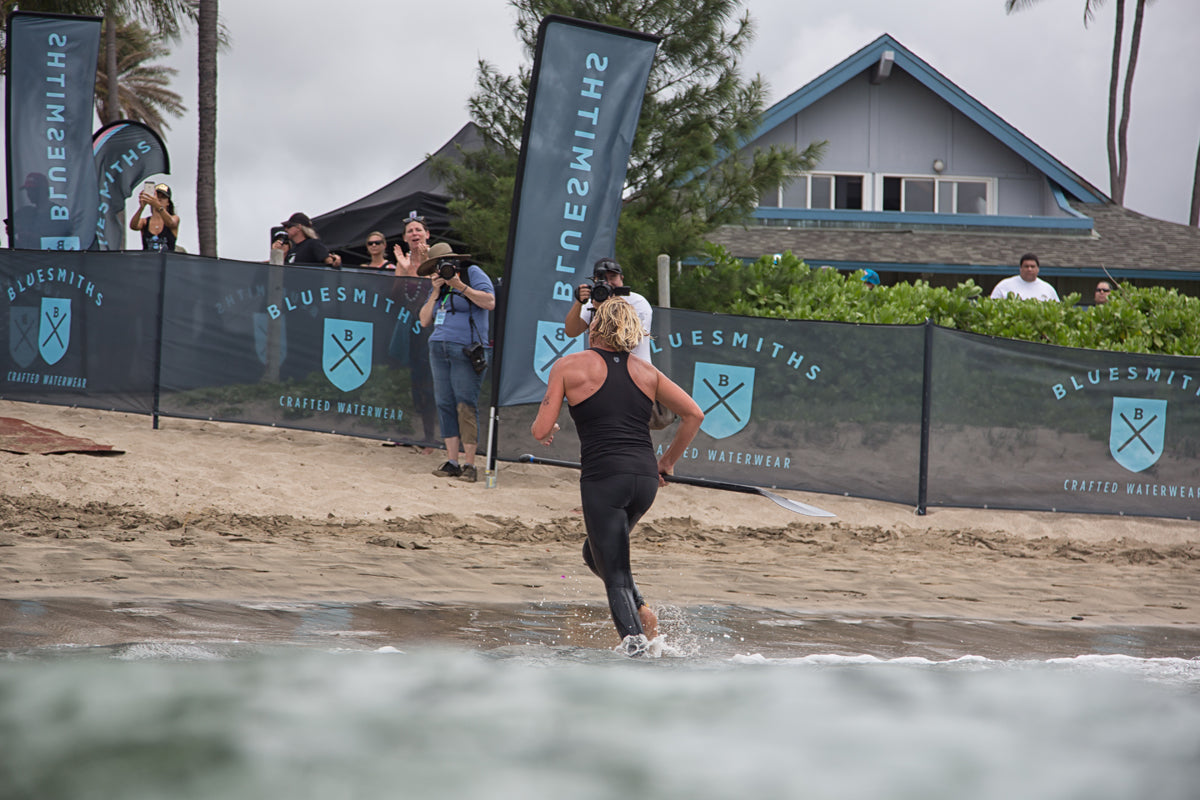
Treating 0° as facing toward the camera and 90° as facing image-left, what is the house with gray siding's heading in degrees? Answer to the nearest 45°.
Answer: approximately 0°

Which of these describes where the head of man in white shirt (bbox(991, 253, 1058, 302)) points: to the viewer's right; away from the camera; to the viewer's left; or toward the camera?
toward the camera

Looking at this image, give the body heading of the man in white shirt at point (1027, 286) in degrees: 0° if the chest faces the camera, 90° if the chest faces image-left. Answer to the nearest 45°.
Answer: approximately 0°

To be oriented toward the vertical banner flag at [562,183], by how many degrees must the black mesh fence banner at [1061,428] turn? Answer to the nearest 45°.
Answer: approximately 45° to its right

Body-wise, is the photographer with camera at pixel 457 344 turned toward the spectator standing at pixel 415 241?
no

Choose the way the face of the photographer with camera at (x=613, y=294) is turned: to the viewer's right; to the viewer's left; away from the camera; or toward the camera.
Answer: toward the camera

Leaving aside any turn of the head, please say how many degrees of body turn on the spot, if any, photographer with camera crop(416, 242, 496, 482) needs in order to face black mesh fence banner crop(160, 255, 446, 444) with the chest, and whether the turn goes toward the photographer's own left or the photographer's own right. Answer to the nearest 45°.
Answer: approximately 90° to the photographer's own right

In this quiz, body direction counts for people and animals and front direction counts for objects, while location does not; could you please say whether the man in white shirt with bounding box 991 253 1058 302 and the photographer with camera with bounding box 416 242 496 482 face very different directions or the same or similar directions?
same or similar directions

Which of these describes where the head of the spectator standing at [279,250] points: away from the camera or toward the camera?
toward the camera

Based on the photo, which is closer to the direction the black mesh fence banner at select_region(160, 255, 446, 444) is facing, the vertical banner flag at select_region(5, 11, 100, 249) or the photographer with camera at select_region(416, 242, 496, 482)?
the photographer with camera

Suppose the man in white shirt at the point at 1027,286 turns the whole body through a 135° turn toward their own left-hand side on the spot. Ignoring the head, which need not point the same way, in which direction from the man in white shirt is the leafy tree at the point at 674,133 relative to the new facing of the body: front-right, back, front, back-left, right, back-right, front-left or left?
back-left

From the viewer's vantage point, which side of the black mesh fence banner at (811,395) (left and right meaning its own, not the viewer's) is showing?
front

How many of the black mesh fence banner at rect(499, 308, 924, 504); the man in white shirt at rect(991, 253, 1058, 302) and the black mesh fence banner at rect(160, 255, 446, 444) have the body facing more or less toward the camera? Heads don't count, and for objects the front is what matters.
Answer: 3

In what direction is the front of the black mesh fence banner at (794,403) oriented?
toward the camera

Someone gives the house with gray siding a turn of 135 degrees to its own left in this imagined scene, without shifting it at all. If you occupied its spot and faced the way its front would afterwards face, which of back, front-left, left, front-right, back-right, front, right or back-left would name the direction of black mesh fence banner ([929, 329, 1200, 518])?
back-right

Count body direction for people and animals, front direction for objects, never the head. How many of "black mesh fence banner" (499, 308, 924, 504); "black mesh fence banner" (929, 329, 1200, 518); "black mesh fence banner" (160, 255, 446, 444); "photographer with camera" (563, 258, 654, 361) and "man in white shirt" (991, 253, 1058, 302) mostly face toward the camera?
5

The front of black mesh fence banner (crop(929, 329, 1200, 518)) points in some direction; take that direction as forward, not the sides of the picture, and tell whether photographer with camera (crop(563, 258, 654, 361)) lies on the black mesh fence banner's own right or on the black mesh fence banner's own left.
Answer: on the black mesh fence banner's own right
